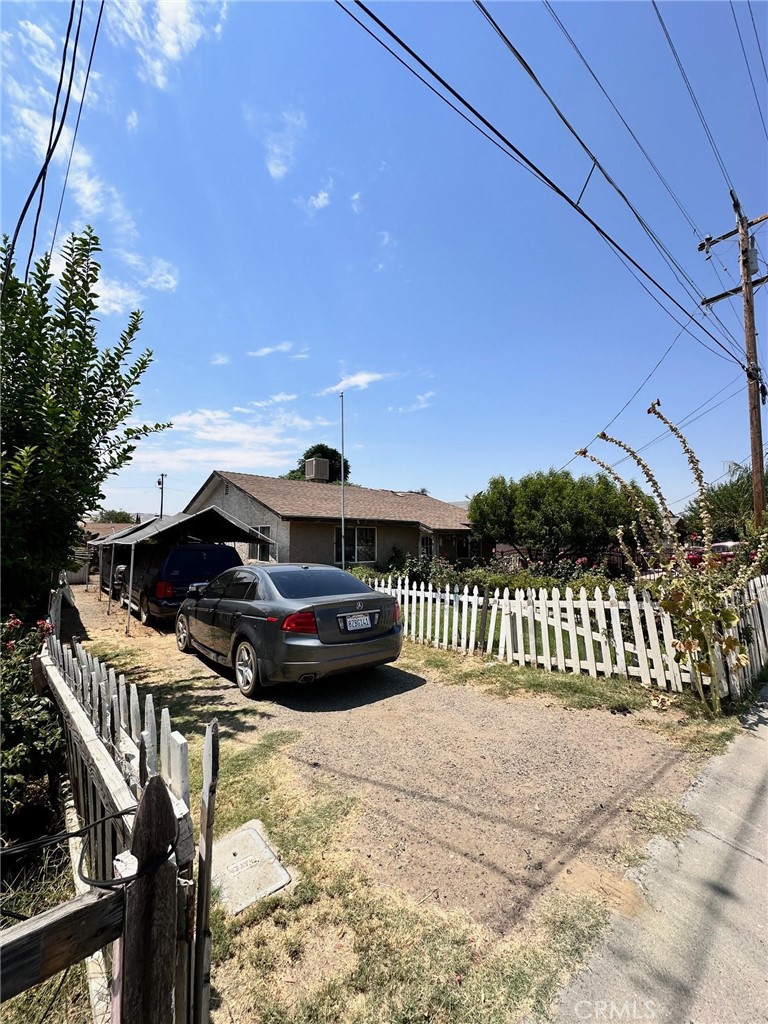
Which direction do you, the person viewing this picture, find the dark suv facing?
facing away from the viewer and to the left of the viewer

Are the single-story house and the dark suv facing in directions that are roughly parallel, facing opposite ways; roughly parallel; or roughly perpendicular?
roughly parallel, facing opposite ways

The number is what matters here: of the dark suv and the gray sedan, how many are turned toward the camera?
0

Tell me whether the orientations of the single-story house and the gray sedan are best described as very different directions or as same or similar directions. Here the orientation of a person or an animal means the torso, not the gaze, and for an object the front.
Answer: very different directions

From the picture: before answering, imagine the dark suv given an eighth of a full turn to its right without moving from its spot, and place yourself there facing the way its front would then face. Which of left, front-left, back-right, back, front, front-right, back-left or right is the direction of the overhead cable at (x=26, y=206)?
back

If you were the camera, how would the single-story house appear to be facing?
facing the viewer and to the right of the viewer

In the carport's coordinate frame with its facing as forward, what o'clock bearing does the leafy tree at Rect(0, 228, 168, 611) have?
The leafy tree is roughly at 2 o'clock from the carport.

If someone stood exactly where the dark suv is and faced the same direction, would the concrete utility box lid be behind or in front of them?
behind

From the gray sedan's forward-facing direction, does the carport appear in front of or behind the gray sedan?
in front

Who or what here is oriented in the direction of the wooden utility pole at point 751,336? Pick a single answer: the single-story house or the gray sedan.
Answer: the single-story house

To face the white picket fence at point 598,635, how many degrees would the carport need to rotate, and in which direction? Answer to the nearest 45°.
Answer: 0° — it already faces it

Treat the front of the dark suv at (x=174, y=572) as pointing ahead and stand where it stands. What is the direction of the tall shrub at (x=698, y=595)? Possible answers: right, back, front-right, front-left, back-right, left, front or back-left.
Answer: back

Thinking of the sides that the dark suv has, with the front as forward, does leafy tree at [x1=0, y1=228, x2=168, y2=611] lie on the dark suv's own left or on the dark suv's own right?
on the dark suv's own left

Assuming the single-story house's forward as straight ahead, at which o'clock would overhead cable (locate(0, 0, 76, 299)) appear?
The overhead cable is roughly at 2 o'clock from the single-story house.

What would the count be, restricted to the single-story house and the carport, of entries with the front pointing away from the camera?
0

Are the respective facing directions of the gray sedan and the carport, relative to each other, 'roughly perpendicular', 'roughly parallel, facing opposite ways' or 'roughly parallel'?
roughly parallel, facing opposite ways

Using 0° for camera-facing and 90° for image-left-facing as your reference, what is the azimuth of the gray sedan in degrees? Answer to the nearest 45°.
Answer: approximately 135°
